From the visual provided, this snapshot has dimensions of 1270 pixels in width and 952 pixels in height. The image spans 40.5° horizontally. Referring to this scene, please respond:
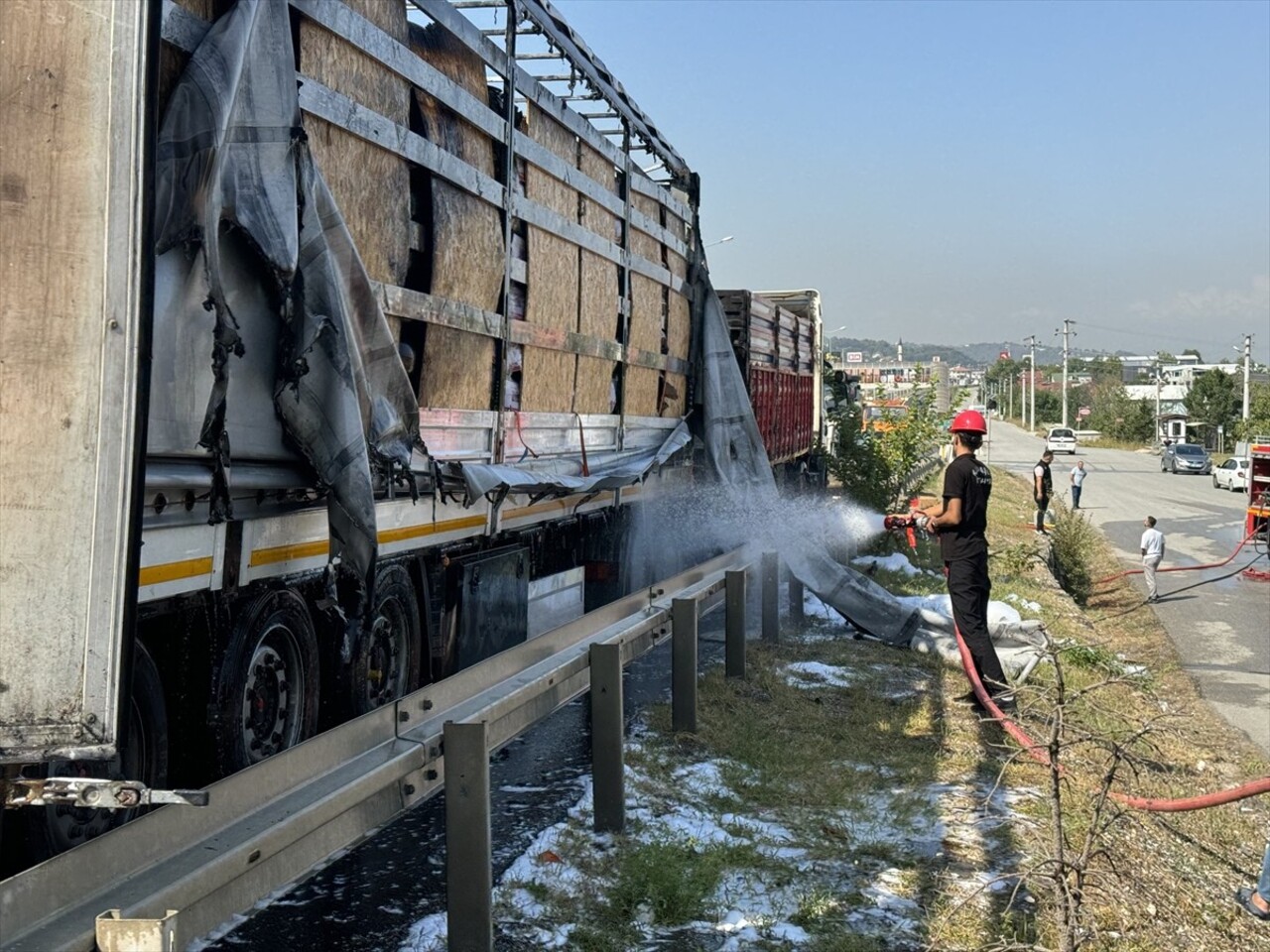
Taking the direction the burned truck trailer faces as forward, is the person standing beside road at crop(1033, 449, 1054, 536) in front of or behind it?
in front

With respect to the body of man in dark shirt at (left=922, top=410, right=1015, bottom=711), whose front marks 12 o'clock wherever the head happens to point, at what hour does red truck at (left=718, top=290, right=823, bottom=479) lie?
The red truck is roughly at 1 o'clock from the man in dark shirt.

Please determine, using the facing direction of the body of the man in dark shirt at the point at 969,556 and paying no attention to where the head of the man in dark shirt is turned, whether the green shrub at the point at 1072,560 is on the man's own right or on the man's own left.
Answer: on the man's own right

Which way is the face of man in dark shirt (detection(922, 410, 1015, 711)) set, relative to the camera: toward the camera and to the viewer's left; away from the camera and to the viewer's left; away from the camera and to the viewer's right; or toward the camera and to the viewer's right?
away from the camera and to the viewer's left

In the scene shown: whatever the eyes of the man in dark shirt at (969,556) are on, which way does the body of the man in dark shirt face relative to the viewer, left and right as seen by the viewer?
facing away from the viewer and to the left of the viewer

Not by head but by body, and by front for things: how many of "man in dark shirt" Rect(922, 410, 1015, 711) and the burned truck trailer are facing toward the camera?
0

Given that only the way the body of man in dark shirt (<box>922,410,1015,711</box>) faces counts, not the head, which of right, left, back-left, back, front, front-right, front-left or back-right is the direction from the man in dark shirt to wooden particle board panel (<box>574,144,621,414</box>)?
front-left

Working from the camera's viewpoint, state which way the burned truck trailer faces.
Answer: facing away from the viewer and to the right of the viewer

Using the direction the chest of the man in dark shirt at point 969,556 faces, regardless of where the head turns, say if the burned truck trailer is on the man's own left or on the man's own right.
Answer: on the man's own left

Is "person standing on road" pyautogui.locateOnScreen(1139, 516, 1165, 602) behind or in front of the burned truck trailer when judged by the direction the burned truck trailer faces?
in front

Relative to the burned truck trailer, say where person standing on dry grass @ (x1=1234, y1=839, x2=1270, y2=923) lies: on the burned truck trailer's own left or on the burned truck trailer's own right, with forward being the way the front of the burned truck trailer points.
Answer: on the burned truck trailer's own right
